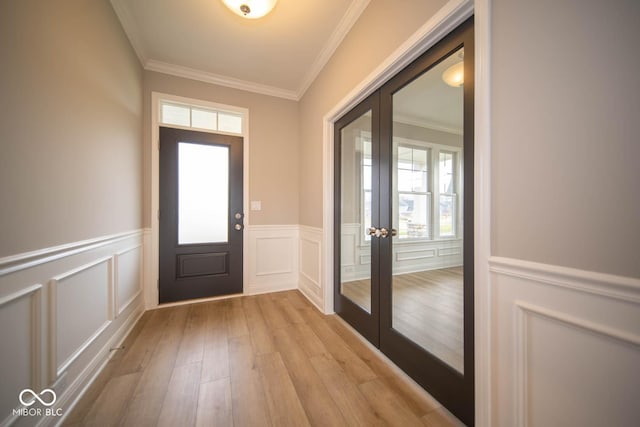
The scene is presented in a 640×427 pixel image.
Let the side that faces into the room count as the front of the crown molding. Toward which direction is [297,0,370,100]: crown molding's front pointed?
to the viewer's left

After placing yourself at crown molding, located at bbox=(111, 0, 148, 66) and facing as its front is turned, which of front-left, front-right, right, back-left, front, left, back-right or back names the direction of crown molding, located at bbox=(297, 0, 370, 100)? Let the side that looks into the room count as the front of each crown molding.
front-right

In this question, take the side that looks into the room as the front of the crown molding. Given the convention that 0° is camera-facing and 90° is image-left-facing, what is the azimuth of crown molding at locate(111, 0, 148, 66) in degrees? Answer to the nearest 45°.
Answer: approximately 270°

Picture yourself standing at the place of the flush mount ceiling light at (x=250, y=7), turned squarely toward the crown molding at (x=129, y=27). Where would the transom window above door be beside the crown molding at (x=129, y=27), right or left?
right

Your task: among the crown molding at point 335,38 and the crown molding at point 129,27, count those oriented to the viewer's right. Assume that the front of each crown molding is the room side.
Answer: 1
